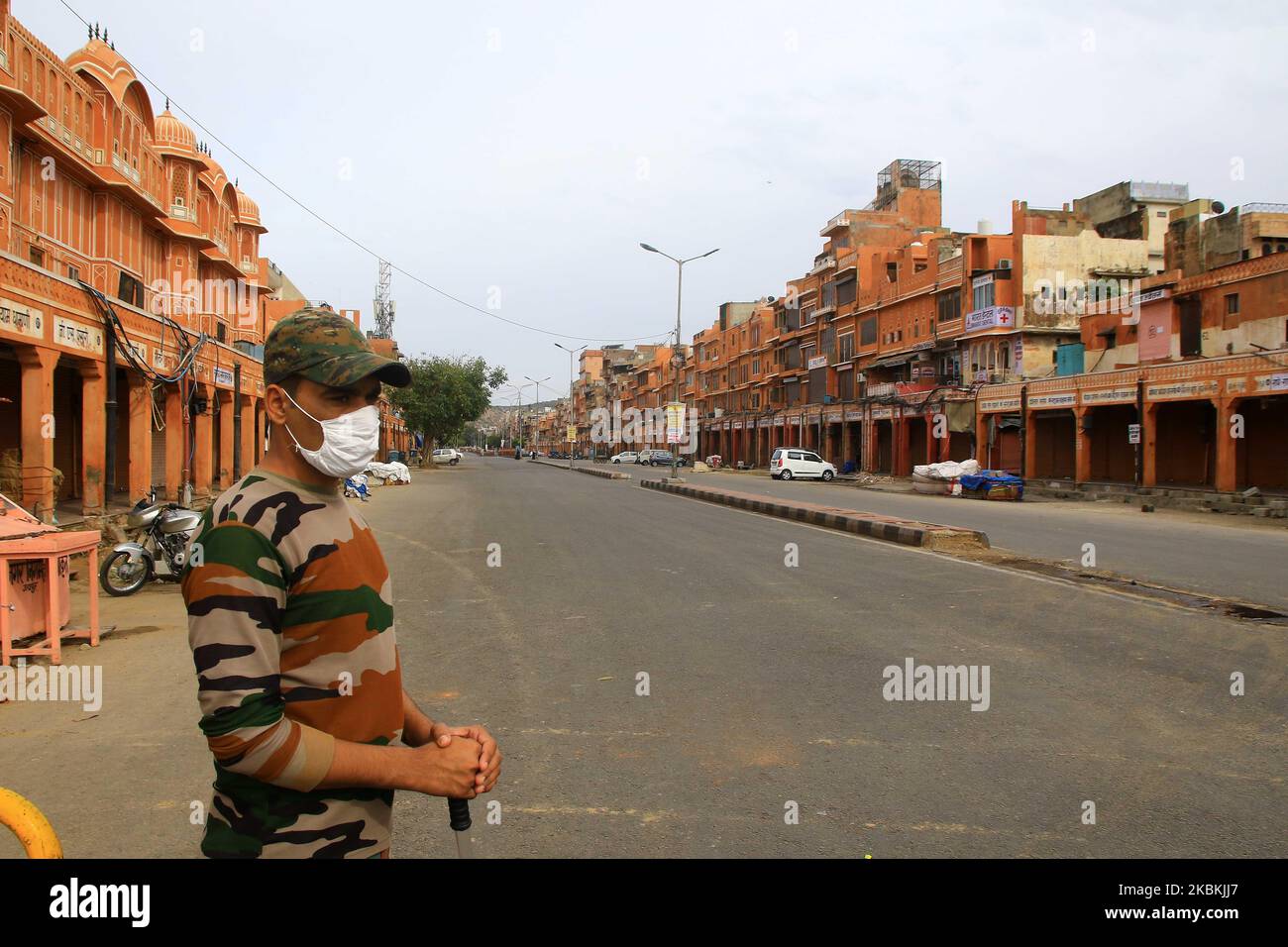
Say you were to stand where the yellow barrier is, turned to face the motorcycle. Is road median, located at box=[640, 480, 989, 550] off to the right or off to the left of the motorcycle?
right

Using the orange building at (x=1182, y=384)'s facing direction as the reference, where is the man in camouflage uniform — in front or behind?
in front

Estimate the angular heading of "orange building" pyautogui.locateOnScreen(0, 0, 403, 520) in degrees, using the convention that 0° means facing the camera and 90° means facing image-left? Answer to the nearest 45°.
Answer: approximately 315°

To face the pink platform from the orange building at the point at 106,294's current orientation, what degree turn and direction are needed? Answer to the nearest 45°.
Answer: approximately 45° to its right

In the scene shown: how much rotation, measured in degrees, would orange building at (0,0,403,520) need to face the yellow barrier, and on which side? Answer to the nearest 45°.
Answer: approximately 45° to its right

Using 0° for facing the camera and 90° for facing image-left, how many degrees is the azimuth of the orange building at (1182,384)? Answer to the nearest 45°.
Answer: approximately 45°

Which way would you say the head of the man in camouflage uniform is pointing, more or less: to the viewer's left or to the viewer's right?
to the viewer's right
